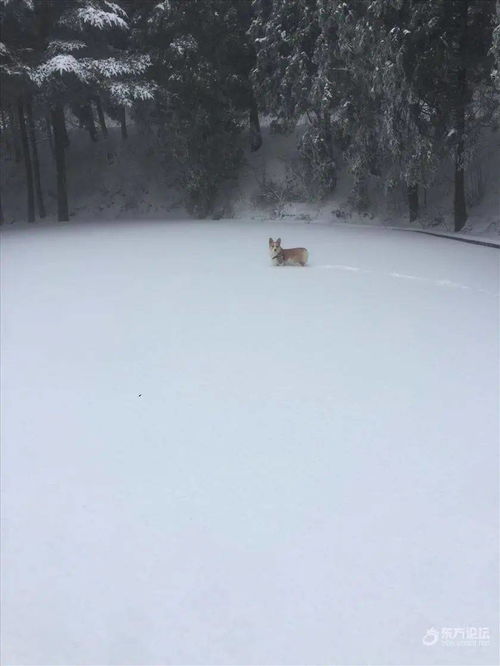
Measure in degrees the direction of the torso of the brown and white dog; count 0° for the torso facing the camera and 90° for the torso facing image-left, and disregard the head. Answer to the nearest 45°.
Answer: approximately 90°

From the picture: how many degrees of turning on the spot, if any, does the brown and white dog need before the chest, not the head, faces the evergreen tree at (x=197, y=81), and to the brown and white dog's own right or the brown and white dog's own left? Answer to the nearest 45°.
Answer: approximately 90° to the brown and white dog's own right
